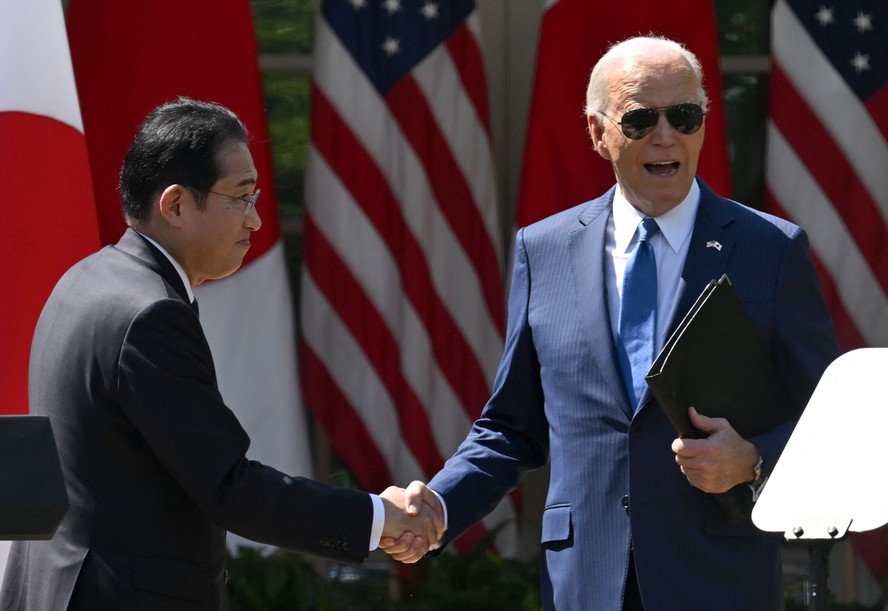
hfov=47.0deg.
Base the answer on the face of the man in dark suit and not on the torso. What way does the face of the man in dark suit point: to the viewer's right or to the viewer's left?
to the viewer's right

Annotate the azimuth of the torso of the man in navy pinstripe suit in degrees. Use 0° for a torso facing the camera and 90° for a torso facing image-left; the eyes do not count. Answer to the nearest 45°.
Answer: approximately 0°

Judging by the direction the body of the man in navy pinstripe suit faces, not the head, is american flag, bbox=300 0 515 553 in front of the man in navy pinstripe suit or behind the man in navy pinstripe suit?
behind

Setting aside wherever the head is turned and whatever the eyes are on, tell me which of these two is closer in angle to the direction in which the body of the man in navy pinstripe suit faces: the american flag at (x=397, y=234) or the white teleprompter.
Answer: the white teleprompter

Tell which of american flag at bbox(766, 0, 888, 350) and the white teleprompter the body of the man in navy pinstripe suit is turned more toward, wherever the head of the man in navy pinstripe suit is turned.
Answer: the white teleprompter

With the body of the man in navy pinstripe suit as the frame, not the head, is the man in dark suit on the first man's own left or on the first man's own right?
on the first man's own right
